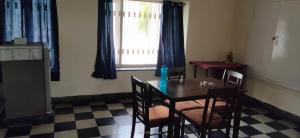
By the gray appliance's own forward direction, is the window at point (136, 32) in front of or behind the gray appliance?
in front

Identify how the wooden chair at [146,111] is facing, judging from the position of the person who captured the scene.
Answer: facing away from the viewer and to the right of the viewer

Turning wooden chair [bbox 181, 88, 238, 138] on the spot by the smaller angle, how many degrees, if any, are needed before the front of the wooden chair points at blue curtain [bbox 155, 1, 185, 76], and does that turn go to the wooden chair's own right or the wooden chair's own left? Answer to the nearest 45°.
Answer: approximately 45° to the wooden chair's own right

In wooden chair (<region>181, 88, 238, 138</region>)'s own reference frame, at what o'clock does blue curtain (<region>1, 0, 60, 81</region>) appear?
The blue curtain is roughly at 11 o'clock from the wooden chair.

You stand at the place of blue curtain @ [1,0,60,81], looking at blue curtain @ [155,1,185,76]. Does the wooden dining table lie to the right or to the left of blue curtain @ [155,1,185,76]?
right

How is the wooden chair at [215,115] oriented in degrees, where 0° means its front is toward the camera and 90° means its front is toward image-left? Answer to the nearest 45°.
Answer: approximately 135°

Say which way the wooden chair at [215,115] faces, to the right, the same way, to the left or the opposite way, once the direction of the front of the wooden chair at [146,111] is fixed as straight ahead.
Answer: to the left

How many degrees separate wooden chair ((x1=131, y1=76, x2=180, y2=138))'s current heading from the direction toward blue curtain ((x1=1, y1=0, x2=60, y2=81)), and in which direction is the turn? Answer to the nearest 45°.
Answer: approximately 90° to its left

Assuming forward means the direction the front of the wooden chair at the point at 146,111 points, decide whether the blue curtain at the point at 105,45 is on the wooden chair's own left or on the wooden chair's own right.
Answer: on the wooden chair's own left

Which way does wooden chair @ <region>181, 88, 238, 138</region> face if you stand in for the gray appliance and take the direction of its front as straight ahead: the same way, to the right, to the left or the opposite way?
to the left

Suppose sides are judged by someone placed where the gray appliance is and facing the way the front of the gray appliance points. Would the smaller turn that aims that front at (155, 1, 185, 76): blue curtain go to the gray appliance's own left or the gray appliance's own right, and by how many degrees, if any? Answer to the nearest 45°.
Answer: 0° — it already faces it

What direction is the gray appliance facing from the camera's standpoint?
to the viewer's right

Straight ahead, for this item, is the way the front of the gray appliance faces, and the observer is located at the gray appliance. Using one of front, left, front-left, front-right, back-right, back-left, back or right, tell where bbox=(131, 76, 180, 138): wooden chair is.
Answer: front-right

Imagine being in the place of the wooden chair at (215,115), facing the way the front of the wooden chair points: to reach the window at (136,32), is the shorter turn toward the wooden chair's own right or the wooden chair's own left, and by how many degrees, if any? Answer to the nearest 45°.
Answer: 0° — it already faces it

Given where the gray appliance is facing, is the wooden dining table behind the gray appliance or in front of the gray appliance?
in front

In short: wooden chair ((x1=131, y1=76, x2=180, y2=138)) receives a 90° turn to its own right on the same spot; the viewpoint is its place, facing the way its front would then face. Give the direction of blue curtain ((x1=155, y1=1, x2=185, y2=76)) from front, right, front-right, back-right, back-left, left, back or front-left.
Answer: back-left
